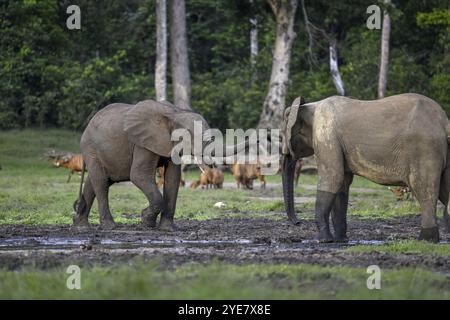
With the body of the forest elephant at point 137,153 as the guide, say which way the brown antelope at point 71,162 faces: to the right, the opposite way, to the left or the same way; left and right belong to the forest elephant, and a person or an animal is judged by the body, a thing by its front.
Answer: the opposite way

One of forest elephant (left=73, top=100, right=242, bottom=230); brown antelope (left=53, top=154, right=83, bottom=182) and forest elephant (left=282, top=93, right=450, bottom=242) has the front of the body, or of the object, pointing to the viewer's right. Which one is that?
forest elephant (left=73, top=100, right=242, bottom=230)

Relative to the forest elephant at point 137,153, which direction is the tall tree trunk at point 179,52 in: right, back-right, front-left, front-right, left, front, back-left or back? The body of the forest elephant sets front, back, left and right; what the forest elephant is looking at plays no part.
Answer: left

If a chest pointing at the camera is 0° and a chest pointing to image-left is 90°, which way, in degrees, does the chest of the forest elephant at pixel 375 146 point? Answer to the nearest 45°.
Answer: approximately 90°

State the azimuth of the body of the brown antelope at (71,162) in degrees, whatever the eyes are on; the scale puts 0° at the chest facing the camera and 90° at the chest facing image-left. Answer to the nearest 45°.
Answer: approximately 90°

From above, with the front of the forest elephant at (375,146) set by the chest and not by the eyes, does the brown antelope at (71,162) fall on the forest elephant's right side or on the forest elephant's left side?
on the forest elephant's right side

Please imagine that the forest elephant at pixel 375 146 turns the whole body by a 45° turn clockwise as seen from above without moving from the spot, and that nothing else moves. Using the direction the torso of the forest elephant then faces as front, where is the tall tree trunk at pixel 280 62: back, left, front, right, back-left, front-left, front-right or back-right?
front-right

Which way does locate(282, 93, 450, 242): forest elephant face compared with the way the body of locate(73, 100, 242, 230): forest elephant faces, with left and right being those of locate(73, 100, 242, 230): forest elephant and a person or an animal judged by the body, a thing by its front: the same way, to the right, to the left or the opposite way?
the opposite way

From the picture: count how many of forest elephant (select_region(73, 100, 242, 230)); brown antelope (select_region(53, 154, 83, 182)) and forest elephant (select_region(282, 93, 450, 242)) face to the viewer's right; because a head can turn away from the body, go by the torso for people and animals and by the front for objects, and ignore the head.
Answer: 1

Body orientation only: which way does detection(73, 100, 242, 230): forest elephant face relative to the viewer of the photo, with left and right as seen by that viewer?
facing to the right of the viewer

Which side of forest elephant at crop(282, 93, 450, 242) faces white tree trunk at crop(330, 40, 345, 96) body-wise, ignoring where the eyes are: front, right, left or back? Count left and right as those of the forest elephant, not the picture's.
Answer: right

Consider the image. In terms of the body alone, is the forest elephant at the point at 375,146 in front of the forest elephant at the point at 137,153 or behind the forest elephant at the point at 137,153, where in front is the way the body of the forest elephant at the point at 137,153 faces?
in front

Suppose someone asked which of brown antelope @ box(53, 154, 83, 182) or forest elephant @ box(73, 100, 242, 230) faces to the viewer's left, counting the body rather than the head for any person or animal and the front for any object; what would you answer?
the brown antelope

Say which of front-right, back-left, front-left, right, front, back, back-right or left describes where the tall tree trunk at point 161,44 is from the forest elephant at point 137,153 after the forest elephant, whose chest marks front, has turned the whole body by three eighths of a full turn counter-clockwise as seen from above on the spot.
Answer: front-right
